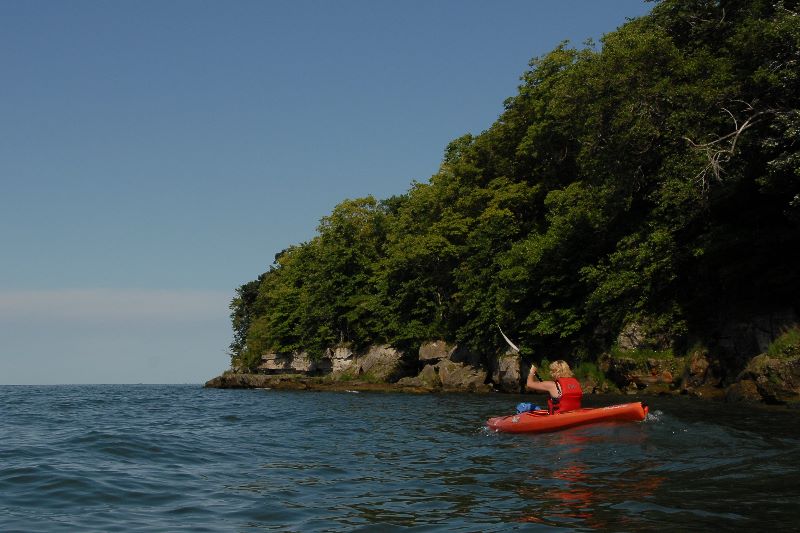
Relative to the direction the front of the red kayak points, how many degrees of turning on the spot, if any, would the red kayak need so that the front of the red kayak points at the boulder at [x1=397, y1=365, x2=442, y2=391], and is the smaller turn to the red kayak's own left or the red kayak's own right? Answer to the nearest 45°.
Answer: approximately 90° to the red kayak's own right

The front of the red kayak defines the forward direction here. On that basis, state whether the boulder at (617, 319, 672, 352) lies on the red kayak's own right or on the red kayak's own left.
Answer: on the red kayak's own right

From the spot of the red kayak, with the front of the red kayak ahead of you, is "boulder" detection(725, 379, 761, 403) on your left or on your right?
on your right

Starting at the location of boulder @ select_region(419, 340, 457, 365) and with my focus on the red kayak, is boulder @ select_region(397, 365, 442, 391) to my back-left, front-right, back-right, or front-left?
front-right

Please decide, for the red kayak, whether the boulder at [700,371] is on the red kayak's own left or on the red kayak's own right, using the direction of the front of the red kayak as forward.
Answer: on the red kayak's own right

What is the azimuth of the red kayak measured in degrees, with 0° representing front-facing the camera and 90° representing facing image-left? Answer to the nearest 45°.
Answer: approximately 90°

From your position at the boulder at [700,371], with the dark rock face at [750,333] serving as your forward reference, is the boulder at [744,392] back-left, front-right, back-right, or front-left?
front-right

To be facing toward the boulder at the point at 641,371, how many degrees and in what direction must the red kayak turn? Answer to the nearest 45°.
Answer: approximately 90° to its right

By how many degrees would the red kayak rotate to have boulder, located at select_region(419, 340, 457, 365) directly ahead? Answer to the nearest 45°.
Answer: approximately 90° to its right

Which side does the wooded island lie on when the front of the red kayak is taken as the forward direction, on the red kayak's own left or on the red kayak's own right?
on the red kayak's own right
